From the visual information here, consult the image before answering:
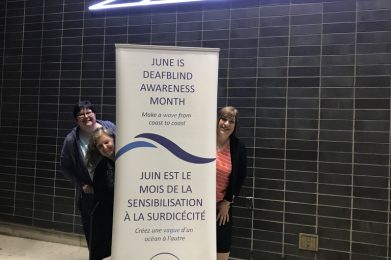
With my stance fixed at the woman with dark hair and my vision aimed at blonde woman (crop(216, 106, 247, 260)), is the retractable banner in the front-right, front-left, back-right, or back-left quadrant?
front-right

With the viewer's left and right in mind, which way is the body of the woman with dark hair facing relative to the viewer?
facing the viewer and to the right of the viewer

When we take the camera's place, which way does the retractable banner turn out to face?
facing the viewer

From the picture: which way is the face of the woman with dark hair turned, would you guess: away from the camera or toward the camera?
toward the camera

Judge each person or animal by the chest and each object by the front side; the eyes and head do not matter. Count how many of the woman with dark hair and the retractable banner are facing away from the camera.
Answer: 0

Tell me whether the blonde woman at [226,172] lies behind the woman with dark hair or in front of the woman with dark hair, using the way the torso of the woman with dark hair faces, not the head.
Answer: in front

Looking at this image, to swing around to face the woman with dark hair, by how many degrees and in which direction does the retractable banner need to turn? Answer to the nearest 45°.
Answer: approximately 135° to its right
